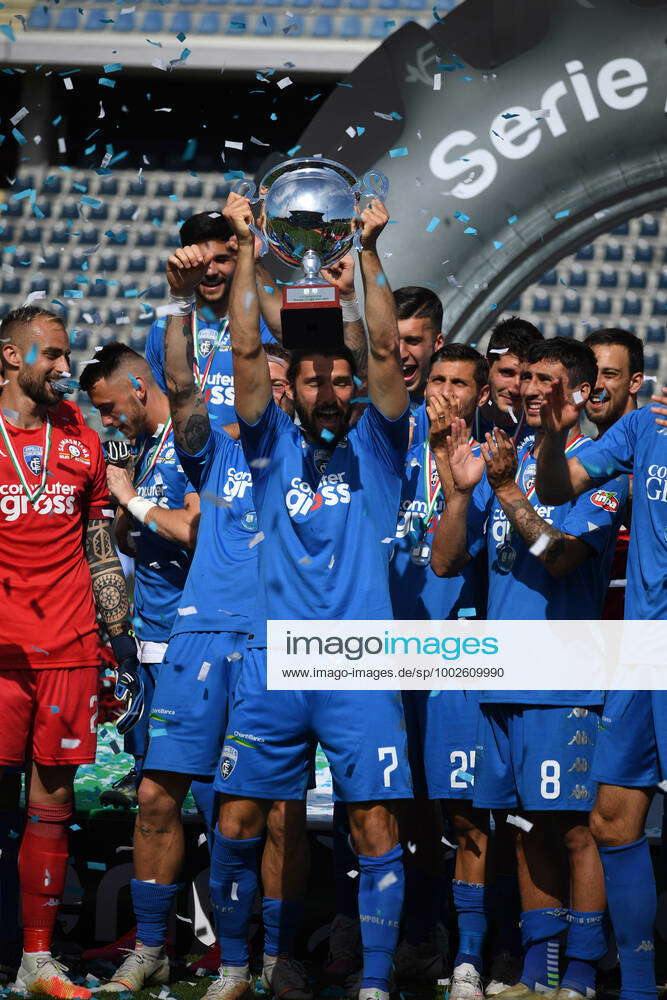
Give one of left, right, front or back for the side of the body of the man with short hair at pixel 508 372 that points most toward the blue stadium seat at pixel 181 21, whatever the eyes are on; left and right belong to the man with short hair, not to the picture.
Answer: back

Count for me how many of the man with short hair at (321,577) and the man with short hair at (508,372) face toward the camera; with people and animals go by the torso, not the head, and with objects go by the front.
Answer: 2

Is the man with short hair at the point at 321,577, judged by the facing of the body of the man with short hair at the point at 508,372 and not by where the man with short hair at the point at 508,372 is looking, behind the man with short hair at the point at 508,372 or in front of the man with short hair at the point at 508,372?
in front

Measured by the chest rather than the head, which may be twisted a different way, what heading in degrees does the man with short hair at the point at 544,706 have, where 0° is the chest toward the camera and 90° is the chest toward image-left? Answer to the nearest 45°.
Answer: approximately 45°

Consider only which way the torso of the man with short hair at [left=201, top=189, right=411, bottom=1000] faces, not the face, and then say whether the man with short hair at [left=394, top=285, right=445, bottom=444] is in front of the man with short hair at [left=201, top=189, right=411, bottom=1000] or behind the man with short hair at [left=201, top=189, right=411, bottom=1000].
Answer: behind
